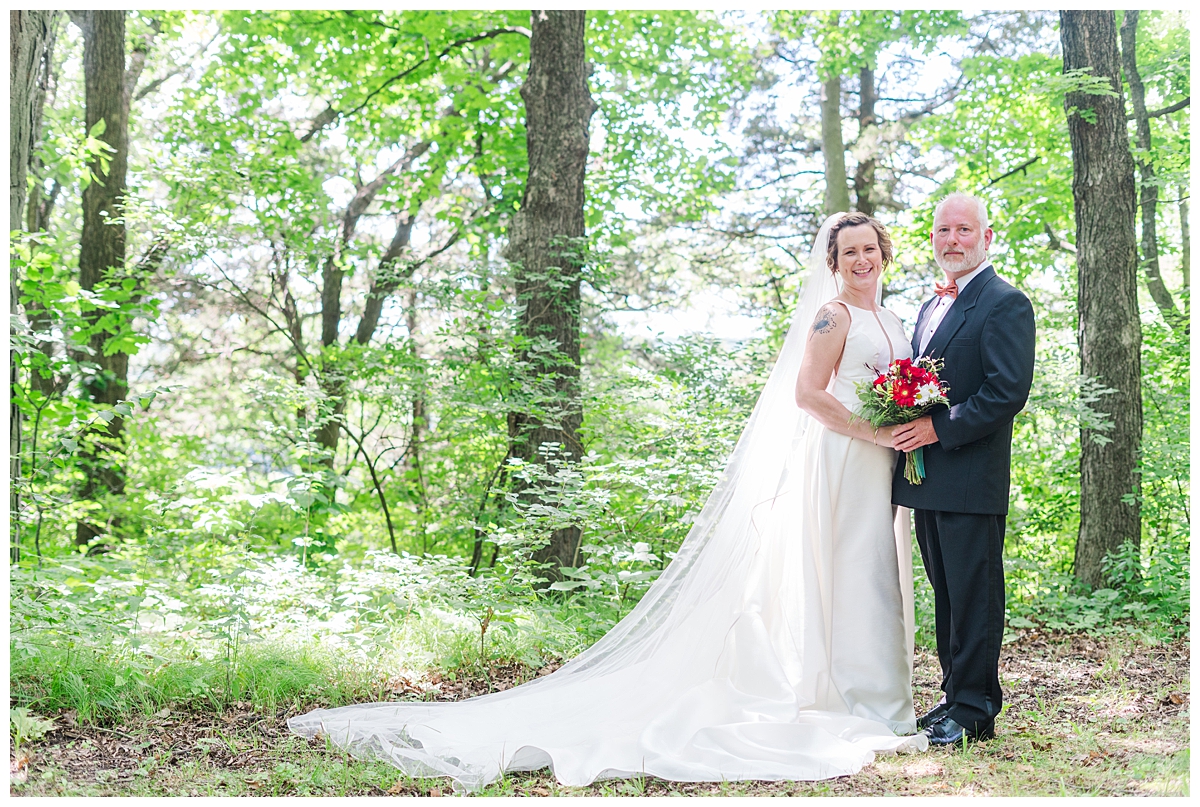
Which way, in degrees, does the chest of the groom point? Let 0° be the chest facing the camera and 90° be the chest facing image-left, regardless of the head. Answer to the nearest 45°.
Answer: approximately 45°

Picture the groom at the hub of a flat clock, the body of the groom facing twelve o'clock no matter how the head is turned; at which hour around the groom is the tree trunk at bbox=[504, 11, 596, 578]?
The tree trunk is roughly at 3 o'clock from the groom.
